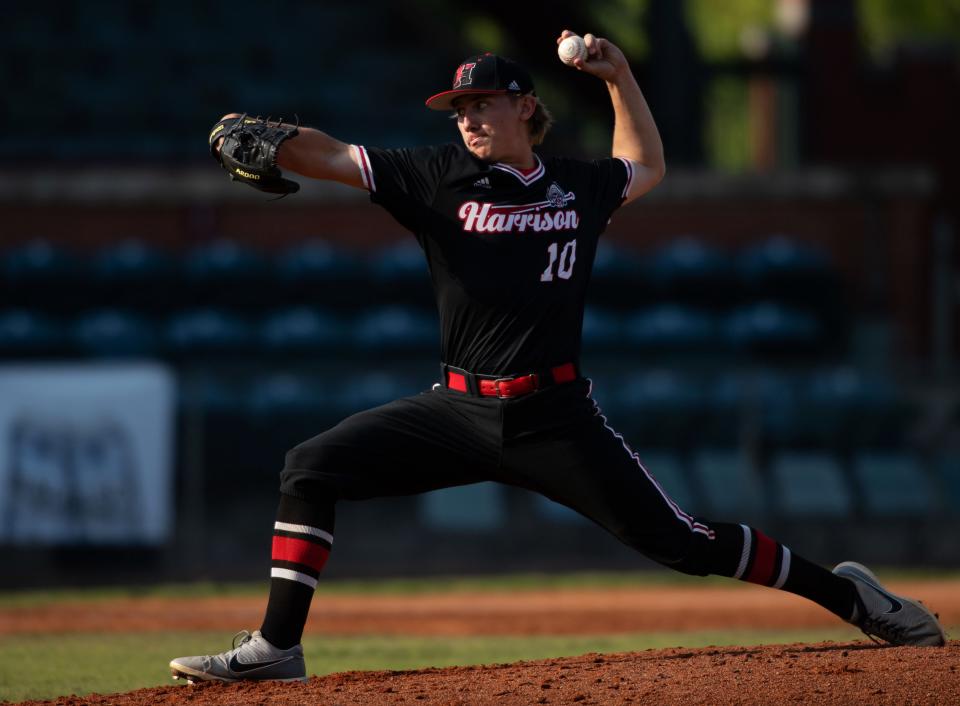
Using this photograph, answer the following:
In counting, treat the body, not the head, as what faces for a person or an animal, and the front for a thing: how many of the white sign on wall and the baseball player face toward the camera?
2

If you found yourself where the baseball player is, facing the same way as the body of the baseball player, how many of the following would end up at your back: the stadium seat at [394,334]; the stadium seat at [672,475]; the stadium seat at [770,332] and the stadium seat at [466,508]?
4

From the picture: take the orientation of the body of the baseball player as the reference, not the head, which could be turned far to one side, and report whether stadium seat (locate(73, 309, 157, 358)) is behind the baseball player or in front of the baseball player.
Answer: behind

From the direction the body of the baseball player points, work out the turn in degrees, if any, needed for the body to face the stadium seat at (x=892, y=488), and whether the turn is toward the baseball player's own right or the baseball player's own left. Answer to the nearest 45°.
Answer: approximately 180°

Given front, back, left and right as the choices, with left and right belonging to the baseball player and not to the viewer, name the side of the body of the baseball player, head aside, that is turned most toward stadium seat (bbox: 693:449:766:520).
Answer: back

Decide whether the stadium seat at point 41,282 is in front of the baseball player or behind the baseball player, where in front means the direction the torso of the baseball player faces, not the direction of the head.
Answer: behind

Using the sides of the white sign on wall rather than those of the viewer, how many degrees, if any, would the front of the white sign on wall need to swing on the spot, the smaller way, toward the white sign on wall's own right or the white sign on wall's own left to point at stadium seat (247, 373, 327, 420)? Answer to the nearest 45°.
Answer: approximately 90° to the white sign on wall's own left

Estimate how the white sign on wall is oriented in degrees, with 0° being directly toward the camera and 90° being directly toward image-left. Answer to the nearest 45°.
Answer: approximately 0°

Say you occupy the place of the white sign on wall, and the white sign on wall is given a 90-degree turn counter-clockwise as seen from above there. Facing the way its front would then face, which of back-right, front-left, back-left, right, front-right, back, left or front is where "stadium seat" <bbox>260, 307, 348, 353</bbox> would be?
front-left

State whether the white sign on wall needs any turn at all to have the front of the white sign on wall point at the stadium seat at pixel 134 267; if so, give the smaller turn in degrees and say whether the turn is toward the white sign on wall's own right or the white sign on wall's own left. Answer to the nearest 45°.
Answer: approximately 180°

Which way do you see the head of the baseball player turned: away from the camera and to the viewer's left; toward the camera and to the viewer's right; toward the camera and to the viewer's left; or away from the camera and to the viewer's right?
toward the camera and to the viewer's left

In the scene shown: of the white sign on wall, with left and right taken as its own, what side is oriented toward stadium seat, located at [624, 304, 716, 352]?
left

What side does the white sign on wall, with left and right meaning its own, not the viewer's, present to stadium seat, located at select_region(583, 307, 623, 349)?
left
